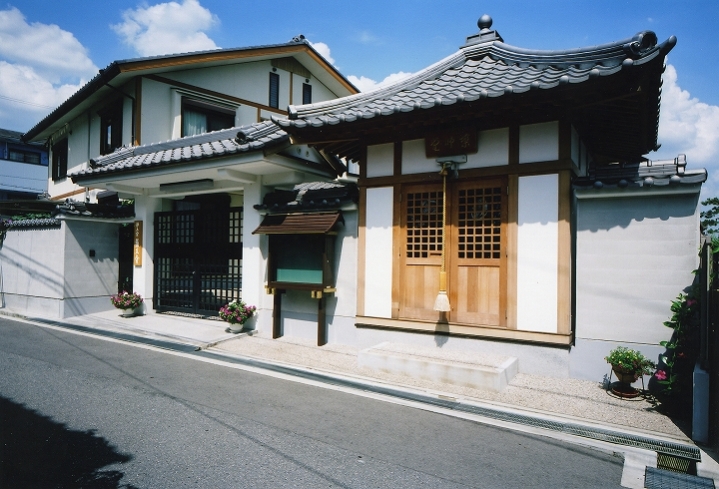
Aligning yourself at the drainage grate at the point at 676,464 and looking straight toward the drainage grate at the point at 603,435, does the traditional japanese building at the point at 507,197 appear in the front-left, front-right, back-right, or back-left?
front-right

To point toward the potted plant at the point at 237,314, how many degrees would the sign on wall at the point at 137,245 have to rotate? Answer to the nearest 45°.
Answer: approximately 45° to its left

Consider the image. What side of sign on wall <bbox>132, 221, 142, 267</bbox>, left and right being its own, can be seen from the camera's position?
front

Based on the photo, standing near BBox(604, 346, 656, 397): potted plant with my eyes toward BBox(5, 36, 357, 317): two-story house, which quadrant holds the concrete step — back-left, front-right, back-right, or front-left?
front-left

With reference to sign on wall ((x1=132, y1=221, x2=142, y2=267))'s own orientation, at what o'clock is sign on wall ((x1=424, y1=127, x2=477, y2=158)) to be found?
sign on wall ((x1=424, y1=127, x2=477, y2=158)) is roughly at 9 o'clock from sign on wall ((x1=132, y1=221, x2=142, y2=267)).

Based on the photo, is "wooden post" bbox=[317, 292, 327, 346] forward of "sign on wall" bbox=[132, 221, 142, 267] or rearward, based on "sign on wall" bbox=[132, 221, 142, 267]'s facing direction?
forward

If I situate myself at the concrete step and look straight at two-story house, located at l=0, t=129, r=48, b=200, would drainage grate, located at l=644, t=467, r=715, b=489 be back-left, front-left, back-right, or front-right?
back-left
